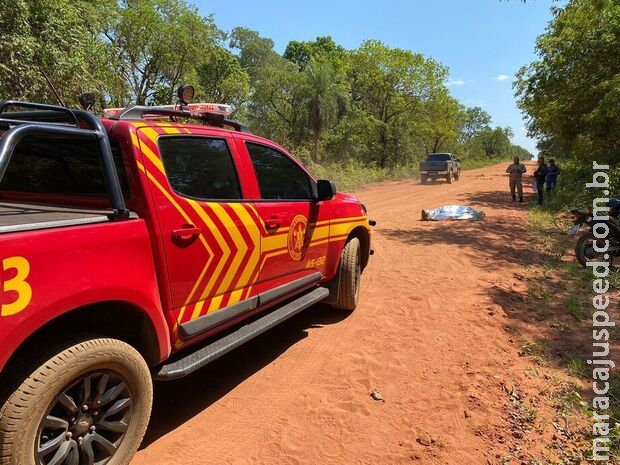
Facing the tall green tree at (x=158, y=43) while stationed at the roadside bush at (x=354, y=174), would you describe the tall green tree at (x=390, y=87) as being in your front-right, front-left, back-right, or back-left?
back-right

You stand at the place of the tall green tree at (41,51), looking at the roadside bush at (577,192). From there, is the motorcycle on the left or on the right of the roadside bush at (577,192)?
right

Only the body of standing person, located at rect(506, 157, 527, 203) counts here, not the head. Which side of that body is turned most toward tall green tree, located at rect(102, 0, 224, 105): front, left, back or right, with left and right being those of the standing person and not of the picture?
right

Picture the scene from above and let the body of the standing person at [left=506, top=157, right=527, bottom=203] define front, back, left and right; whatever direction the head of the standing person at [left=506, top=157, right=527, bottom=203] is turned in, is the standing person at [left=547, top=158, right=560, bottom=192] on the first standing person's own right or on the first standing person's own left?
on the first standing person's own left

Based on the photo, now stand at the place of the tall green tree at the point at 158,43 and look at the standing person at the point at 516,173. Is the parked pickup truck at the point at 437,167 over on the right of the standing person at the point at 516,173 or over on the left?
left

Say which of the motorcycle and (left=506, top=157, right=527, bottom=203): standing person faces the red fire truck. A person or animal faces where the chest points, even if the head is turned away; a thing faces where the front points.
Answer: the standing person

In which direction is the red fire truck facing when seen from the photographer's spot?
facing away from the viewer and to the right of the viewer

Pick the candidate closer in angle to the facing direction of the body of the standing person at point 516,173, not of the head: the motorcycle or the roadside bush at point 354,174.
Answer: the motorcycle
